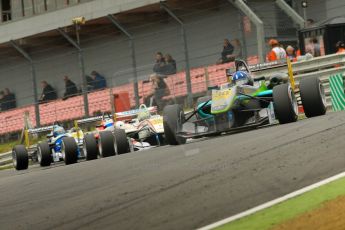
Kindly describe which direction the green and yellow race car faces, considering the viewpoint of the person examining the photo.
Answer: facing the viewer

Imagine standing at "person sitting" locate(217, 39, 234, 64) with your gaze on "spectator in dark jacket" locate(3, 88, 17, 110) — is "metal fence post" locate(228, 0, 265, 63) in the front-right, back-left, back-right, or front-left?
back-left

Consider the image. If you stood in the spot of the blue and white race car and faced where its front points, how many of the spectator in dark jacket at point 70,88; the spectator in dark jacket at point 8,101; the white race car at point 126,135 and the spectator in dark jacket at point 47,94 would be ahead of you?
1

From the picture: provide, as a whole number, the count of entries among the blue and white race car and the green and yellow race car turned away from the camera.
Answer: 0

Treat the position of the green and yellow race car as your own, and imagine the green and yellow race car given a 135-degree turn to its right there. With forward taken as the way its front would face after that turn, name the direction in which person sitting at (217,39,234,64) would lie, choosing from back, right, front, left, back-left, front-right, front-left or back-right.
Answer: front-right
